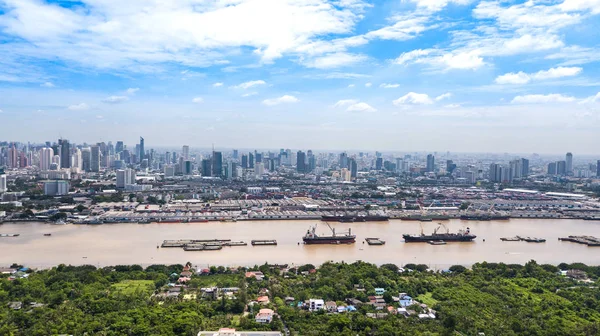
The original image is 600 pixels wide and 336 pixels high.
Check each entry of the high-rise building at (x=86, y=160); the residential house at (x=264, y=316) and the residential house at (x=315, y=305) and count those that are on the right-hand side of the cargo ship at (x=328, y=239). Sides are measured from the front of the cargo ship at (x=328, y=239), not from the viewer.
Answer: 2

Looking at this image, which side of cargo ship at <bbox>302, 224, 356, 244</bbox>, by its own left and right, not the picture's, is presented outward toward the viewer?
right

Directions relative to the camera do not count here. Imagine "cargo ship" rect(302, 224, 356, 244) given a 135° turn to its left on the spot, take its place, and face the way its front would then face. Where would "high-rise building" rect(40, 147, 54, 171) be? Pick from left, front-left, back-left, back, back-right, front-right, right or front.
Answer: front

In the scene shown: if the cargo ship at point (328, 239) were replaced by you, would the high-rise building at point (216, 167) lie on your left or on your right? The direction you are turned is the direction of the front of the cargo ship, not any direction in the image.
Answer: on your left

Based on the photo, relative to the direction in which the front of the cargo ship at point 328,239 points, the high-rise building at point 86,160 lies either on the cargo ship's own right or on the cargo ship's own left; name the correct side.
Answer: on the cargo ship's own left

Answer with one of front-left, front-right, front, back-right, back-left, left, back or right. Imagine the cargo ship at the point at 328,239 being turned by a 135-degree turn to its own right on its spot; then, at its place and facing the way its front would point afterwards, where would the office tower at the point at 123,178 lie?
right

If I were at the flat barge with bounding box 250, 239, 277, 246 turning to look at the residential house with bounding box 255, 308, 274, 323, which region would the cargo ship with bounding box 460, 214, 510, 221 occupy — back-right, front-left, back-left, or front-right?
back-left

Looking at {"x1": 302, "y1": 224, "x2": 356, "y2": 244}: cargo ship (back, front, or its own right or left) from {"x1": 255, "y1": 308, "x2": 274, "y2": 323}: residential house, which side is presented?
right
